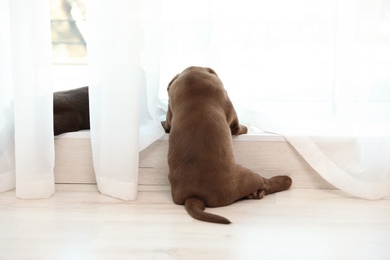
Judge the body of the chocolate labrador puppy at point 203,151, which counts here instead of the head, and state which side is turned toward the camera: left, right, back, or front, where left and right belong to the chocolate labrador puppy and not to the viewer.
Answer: back

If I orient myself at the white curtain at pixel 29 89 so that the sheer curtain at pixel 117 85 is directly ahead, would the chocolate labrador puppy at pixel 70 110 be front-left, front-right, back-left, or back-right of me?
front-left

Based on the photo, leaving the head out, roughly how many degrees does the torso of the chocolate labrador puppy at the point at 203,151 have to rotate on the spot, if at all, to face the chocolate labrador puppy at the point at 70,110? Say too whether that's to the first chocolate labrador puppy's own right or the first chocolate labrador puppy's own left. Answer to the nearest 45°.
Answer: approximately 45° to the first chocolate labrador puppy's own left

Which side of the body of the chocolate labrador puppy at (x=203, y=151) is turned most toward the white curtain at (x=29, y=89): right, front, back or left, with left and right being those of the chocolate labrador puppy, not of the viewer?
left
